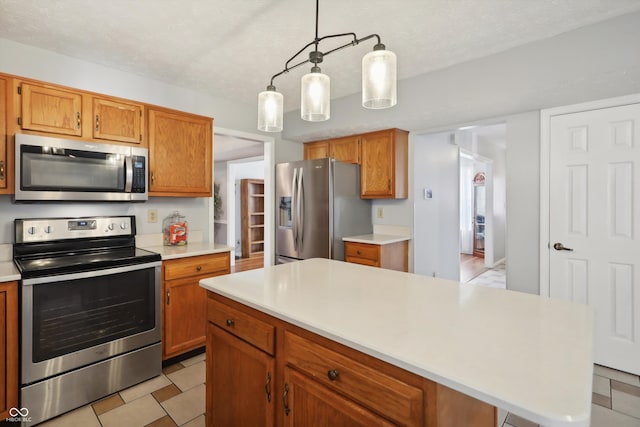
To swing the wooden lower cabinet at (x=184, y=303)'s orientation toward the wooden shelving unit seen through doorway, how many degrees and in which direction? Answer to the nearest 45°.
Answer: approximately 135° to its left

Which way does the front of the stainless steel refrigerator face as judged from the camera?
facing the viewer and to the left of the viewer

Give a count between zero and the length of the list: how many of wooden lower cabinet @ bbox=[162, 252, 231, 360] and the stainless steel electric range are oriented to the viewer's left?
0

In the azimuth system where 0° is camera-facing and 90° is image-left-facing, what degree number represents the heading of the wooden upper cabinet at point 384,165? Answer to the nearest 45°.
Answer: approximately 45°

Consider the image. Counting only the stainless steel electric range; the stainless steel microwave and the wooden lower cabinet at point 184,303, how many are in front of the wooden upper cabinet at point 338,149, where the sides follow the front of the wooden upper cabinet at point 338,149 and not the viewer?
3

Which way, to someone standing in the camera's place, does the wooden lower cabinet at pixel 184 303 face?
facing the viewer and to the right of the viewer

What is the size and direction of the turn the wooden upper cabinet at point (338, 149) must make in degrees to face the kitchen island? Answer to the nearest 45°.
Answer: approximately 45° to its left

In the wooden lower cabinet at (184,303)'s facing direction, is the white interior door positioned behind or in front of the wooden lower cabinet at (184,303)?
in front

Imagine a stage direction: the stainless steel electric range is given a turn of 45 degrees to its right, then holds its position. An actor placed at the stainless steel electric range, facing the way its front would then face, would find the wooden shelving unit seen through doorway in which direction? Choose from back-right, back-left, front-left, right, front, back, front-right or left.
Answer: back-left

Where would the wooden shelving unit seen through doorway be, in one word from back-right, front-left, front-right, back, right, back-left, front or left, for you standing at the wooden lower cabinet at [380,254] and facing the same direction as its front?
right

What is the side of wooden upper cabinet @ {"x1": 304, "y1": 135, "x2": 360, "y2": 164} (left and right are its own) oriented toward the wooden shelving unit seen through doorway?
right
